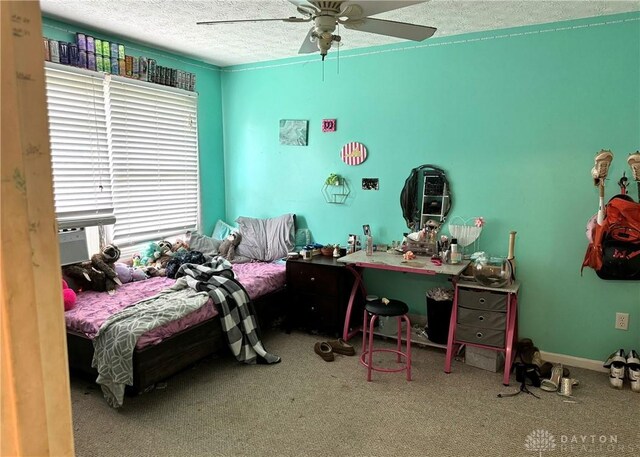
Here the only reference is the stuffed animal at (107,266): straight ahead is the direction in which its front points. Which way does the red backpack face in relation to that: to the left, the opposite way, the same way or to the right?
to the right

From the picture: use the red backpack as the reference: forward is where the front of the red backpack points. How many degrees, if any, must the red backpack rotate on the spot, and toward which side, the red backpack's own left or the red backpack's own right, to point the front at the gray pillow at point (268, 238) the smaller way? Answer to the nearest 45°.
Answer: approximately 90° to the red backpack's own right

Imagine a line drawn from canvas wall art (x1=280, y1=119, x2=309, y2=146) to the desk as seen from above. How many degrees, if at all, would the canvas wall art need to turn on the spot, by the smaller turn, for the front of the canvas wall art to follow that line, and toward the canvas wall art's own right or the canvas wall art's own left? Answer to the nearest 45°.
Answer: approximately 45° to the canvas wall art's own left

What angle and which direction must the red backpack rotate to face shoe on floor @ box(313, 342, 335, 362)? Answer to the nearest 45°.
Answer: approximately 45° to its right

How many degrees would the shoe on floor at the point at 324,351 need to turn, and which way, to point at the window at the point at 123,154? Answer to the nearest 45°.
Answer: approximately 135° to its right

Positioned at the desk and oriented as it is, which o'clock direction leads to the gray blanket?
The gray blanket is roughly at 2 o'clock from the desk.

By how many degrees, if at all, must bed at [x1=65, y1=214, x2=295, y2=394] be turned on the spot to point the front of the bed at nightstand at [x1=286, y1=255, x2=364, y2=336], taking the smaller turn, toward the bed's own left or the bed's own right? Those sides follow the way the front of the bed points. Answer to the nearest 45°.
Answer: approximately 135° to the bed's own left

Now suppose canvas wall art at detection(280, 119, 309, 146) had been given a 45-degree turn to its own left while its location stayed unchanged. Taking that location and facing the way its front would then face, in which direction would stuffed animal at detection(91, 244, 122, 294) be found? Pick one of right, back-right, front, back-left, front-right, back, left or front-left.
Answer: right
